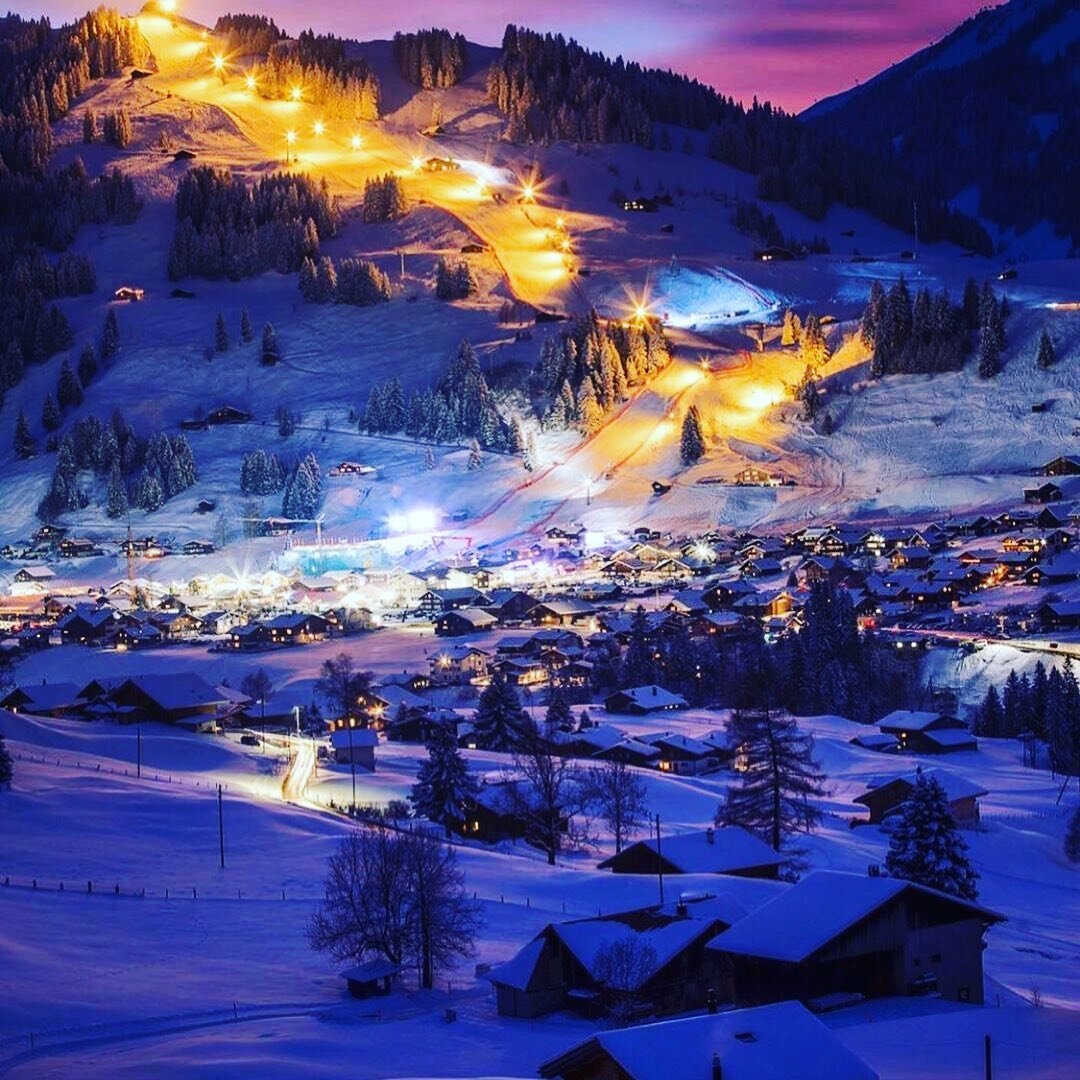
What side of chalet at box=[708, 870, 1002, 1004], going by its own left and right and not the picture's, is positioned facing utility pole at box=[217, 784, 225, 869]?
back

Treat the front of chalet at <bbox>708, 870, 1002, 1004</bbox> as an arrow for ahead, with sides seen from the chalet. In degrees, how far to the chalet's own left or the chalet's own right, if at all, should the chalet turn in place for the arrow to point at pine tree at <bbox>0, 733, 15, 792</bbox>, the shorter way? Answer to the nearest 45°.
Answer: approximately 180°

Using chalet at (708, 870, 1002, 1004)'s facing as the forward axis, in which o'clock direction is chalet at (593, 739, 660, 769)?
chalet at (593, 739, 660, 769) is roughly at 7 o'clock from chalet at (708, 870, 1002, 1004).

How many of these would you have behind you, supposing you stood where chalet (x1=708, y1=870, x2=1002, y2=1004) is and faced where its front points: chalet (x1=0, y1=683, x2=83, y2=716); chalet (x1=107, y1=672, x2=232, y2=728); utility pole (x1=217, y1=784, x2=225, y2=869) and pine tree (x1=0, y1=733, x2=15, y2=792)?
4

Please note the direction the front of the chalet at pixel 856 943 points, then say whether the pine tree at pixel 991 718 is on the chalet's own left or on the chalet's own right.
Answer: on the chalet's own left

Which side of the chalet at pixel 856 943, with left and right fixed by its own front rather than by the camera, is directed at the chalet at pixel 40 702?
back

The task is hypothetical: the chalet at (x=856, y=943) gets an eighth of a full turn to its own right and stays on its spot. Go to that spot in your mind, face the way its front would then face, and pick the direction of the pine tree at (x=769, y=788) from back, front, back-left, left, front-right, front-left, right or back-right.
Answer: back

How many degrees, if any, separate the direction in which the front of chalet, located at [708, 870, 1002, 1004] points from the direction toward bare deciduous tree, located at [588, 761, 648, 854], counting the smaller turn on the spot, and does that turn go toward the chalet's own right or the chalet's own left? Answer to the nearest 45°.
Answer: approximately 135° to the chalet's own left

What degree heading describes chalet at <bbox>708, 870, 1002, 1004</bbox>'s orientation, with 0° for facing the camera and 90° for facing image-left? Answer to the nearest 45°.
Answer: approximately 315°

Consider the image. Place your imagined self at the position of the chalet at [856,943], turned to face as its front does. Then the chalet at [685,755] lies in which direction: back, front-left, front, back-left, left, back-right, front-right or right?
back-left

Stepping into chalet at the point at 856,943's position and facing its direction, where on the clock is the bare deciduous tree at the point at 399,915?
The bare deciduous tree is roughly at 5 o'clock from the chalet.

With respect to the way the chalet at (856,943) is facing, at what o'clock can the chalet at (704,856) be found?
the chalet at (704,856) is roughly at 7 o'clock from the chalet at (856,943).
